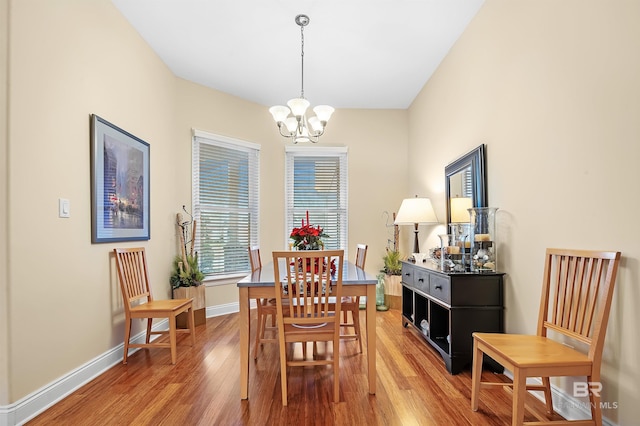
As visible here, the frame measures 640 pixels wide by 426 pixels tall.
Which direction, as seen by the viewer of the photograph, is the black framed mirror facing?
facing the viewer and to the left of the viewer

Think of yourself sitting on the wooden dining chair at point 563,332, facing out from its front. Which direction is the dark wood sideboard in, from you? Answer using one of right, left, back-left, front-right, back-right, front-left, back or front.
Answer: right

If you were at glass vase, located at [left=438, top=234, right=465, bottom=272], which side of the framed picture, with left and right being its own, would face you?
front

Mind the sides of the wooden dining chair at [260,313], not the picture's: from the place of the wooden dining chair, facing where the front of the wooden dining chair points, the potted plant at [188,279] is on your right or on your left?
on your left

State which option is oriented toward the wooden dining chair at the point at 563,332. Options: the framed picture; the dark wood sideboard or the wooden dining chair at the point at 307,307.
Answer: the framed picture

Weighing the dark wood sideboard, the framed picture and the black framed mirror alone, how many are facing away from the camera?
0

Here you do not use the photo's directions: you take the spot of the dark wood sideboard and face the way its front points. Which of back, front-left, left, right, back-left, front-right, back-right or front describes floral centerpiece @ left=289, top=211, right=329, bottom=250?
front

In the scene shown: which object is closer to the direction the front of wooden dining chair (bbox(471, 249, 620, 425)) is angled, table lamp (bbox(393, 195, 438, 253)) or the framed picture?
the framed picture

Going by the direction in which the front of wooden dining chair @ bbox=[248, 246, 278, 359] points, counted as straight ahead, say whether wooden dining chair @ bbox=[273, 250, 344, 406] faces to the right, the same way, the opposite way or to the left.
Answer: to the left

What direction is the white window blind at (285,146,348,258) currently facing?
toward the camera

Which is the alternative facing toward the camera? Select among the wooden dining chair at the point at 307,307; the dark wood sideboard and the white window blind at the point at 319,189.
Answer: the white window blind

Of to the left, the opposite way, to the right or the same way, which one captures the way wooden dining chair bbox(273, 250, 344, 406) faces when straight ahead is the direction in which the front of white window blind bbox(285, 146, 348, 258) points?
the opposite way

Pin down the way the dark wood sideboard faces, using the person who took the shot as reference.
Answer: facing to the left of the viewer

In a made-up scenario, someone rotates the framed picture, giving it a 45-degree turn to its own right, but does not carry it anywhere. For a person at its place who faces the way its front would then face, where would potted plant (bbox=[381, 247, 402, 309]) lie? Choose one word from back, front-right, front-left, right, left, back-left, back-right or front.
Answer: left

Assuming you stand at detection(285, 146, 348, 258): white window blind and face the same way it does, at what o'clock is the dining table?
The dining table is roughly at 12 o'clock from the white window blind.

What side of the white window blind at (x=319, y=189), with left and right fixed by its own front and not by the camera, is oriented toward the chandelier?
front
